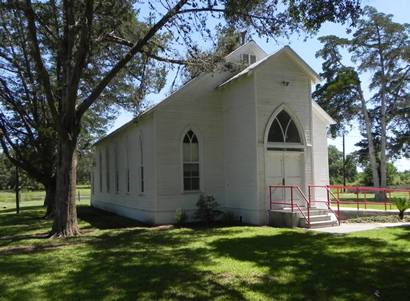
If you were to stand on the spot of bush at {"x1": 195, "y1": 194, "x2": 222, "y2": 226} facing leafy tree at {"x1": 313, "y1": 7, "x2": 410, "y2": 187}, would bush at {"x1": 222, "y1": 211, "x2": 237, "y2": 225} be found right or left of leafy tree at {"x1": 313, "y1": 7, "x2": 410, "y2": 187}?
right

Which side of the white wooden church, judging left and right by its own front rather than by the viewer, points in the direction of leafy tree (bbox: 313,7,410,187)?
left

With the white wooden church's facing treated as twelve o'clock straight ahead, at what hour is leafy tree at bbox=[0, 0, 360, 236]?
The leafy tree is roughly at 3 o'clock from the white wooden church.

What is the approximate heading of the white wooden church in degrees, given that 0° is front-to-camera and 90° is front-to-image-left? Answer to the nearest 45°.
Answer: approximately 315°
